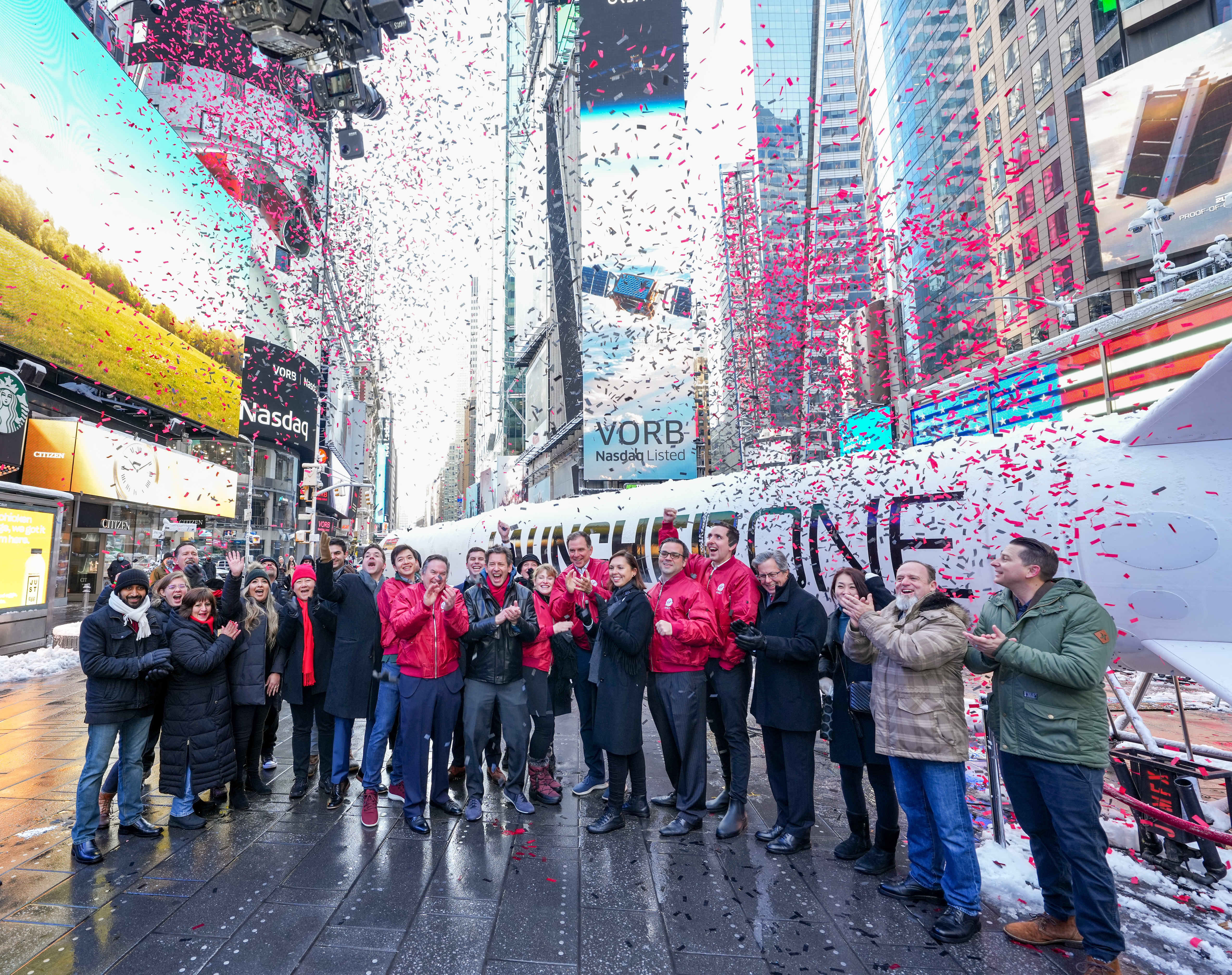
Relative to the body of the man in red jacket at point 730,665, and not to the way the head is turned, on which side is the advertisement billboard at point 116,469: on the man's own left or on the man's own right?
on the man's own right

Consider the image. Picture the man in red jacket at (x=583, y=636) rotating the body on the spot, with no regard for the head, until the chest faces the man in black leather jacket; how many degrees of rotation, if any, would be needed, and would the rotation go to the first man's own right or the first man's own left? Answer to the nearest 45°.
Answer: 0° — they already face them

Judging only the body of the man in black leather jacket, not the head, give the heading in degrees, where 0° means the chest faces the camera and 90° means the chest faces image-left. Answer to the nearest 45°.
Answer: approximately 0°

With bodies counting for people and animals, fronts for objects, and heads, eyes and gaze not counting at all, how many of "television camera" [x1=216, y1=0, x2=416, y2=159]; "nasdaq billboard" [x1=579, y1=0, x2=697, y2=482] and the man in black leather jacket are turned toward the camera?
2

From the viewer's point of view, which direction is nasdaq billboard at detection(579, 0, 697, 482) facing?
toward the camera

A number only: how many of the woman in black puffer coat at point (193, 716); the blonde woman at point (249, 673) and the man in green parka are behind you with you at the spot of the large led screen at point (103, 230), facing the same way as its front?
0

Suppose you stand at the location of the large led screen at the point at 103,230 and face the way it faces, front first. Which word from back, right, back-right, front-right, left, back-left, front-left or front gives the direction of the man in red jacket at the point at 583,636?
front-right

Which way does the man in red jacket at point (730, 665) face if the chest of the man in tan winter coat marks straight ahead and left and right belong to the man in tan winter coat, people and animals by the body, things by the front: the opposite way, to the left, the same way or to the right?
the same way

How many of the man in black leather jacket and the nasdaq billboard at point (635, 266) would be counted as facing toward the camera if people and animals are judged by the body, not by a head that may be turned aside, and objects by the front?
2

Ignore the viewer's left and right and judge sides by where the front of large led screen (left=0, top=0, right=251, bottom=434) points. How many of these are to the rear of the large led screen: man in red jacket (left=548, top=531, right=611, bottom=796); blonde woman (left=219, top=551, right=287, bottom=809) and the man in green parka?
0

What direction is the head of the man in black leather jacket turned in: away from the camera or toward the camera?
toward the camera

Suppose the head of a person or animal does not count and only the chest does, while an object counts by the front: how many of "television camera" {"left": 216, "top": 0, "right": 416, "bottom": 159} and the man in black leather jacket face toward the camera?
1

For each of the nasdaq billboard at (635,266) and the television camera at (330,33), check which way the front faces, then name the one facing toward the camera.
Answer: the nasdaq billboard

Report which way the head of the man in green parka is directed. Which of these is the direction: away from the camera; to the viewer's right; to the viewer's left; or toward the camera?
to the viewer's left

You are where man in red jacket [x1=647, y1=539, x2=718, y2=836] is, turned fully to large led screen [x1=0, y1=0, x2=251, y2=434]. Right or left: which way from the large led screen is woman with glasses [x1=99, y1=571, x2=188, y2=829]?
left

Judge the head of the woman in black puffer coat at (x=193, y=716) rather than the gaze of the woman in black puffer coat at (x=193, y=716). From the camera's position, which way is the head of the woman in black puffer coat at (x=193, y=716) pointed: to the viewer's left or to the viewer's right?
to the viewer's right

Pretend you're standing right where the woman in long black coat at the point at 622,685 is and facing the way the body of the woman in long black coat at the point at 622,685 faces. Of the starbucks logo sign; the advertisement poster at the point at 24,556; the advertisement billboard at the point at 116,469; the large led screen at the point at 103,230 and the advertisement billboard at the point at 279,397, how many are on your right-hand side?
5
